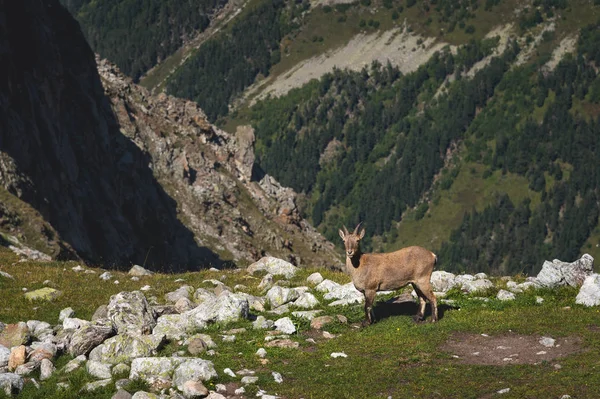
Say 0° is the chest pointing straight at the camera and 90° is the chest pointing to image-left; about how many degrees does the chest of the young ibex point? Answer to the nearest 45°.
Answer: approximately 90°

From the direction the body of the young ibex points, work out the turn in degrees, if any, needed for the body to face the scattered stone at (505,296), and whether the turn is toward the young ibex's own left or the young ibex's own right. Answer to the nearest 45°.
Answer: approximately 135° to the young ibex's own right

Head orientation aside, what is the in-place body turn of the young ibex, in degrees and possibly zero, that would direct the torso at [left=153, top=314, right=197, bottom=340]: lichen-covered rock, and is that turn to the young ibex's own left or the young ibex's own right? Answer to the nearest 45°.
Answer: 0° — it already faces it

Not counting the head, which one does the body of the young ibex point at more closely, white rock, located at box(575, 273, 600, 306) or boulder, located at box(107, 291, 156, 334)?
the boulder

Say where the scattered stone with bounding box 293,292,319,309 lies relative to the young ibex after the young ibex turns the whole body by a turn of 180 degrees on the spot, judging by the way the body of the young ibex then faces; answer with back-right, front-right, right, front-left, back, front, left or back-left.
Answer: back-left

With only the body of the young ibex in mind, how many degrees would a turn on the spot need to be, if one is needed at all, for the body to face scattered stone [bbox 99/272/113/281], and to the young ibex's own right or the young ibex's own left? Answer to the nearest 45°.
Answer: approximately 45° to the young ibex's own right

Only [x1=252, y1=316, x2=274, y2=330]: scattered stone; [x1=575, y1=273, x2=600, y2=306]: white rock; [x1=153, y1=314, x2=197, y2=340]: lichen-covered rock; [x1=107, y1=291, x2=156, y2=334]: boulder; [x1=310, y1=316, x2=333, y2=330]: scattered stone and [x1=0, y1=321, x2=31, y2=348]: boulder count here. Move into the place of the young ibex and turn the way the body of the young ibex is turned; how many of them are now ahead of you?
5

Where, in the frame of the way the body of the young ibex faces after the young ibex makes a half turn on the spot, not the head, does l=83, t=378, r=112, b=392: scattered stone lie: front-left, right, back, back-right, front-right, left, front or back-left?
back-right

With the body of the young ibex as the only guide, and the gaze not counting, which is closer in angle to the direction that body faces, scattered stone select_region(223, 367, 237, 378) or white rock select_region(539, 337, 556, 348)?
the scattered stone

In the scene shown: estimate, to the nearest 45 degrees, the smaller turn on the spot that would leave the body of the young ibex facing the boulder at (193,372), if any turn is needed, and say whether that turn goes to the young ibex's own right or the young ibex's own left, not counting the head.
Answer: approximately 45° to the young ibex's own left

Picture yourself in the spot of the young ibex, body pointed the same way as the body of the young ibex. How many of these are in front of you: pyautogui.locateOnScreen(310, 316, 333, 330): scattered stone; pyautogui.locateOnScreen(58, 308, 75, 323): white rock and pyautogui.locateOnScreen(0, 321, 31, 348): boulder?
3

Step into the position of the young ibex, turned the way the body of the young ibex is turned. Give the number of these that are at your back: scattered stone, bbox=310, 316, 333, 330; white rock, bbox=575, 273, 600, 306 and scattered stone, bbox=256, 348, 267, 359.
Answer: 1

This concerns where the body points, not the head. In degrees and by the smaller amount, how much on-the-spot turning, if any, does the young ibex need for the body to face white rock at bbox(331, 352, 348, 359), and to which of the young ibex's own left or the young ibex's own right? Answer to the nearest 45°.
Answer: approximately 45° to the young ibex's own left

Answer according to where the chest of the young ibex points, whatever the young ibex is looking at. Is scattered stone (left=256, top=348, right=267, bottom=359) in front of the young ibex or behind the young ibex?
in front

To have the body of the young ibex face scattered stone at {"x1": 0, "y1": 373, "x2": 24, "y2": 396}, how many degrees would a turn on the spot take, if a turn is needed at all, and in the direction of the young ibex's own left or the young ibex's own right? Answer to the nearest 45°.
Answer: approximately 45° to the young ibex's own left

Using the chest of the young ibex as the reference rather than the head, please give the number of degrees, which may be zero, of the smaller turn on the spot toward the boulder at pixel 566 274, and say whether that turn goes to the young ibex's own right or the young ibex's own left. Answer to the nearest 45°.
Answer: approximately 135° to the young ibex's own right

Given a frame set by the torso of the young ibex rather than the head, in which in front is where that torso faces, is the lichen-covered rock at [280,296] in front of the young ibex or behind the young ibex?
in front

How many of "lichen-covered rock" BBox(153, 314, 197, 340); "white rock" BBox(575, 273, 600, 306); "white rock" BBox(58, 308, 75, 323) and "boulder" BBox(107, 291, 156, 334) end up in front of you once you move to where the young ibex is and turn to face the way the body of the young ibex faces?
3
